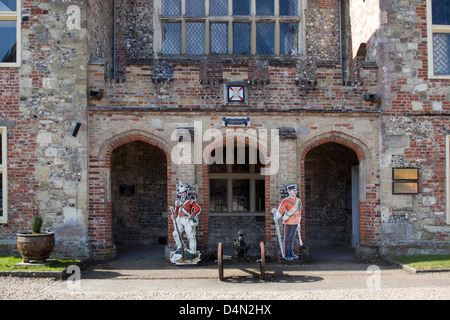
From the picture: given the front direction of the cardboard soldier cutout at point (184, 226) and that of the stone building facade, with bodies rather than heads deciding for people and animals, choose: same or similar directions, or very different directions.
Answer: same or similar directions

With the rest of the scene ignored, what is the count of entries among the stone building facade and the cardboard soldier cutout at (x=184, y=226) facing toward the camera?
2

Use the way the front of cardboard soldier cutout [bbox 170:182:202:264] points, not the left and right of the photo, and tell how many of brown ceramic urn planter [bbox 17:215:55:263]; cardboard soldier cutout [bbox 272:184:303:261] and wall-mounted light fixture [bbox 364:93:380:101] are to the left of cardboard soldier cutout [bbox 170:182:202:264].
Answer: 2

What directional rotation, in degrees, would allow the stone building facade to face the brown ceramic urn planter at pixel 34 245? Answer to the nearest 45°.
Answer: approximately 45° to its right

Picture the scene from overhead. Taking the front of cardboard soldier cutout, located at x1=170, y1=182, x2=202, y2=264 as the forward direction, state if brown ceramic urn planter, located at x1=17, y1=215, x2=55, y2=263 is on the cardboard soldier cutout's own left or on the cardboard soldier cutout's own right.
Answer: on the cardboard soldier cutout's own right

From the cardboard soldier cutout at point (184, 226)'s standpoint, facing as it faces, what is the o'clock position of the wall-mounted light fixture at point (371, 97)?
The wall-mounted light fixture is roughly at 9 o'clock from the cardboard soldier cutout.

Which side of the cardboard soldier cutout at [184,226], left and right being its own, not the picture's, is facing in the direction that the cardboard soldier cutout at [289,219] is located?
left

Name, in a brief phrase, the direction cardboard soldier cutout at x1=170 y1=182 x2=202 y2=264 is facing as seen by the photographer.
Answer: facing the viewer

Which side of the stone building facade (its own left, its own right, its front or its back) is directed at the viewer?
front
